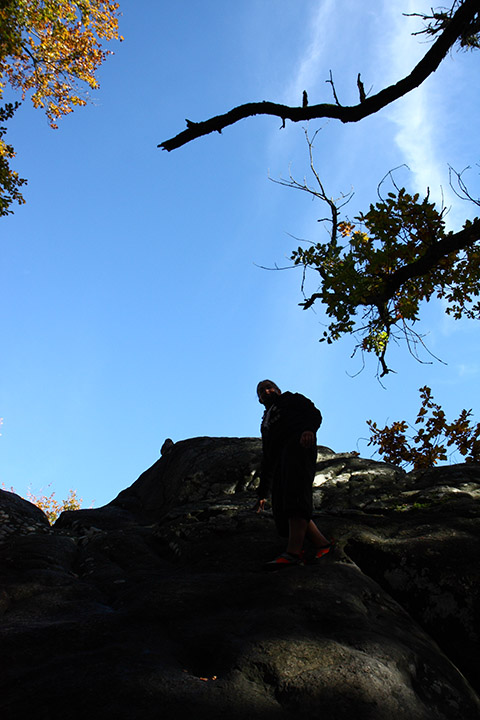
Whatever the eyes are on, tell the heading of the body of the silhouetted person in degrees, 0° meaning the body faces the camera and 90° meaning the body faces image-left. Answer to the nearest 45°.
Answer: approximately 45°
